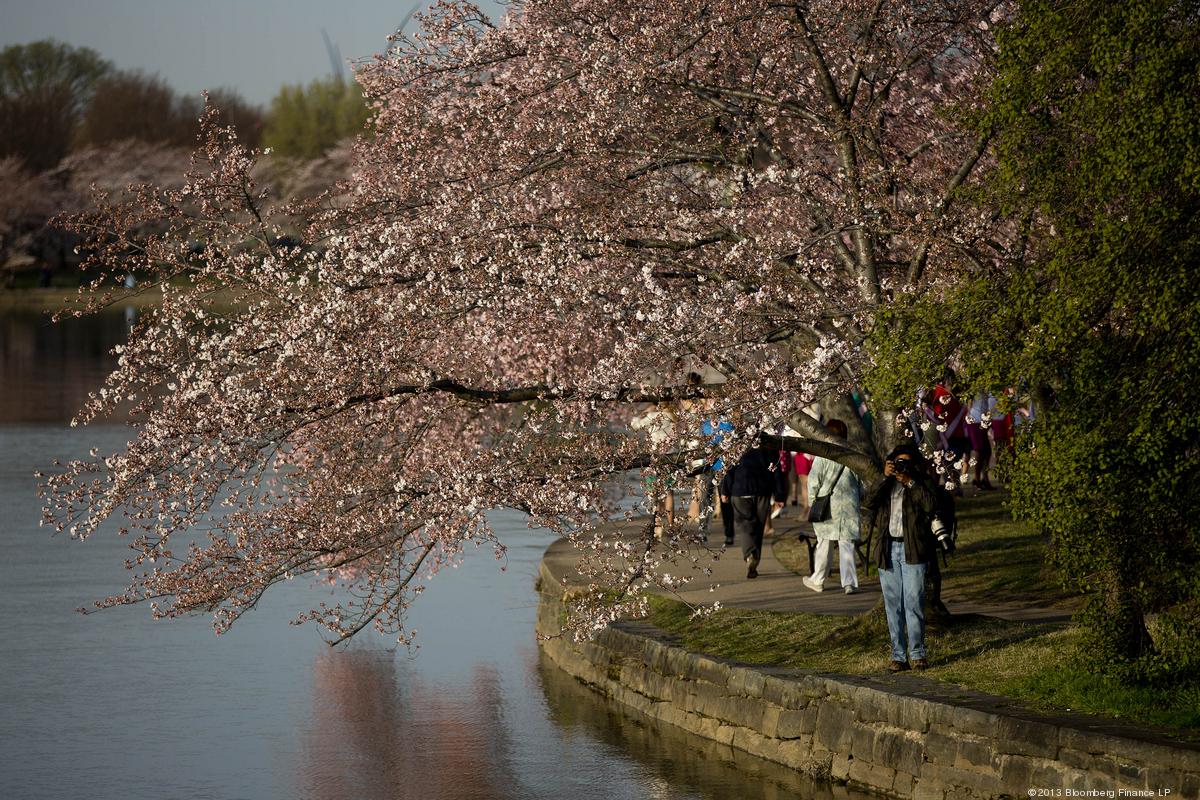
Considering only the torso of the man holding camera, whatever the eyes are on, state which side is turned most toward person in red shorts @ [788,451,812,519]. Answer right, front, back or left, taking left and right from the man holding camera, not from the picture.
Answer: back

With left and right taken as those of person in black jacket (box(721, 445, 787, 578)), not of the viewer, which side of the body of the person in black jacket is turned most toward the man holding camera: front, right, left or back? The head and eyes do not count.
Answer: back

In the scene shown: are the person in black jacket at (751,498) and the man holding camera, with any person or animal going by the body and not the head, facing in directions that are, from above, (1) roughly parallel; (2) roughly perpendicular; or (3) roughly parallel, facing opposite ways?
roughly parallel, facing opposite ways

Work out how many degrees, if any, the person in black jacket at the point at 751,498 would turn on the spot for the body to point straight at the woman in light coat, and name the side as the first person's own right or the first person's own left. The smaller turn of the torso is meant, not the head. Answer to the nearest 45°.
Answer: approximately 135° to the first person's own right

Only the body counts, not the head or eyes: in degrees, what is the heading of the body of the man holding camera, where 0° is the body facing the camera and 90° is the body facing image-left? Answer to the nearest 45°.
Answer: approximately 0°

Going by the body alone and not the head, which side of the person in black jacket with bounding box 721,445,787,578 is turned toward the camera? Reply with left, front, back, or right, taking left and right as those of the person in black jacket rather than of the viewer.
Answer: back

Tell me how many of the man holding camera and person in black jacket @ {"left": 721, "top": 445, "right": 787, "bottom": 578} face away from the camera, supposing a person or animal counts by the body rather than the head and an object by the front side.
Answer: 1

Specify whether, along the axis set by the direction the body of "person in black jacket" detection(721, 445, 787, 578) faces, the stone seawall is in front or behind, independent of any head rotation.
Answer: behind

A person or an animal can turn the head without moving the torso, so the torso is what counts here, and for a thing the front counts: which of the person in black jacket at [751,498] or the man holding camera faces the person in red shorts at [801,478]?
the person in black jacket

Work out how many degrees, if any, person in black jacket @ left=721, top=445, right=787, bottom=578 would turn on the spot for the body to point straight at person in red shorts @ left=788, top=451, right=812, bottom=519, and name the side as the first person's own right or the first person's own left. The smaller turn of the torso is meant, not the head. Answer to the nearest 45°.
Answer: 0° — they already face them

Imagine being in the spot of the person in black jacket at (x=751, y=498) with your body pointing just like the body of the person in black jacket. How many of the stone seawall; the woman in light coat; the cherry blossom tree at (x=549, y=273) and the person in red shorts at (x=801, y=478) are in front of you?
1
